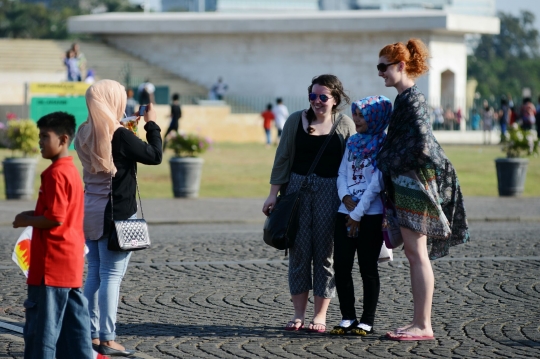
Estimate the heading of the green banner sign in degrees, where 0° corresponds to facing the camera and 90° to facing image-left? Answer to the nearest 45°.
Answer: approximately 0°

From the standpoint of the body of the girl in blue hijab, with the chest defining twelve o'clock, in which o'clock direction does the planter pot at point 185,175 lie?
The planter pot is roughly at 4 o'clock from the girl in blue hijab.

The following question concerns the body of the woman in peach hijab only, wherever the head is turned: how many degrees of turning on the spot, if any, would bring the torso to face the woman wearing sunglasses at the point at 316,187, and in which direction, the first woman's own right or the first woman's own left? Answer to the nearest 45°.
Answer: approximately 45° to the first woman's own right

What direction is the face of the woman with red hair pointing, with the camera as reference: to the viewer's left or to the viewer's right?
to the viewer's left
